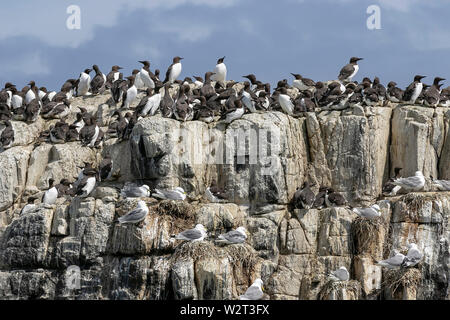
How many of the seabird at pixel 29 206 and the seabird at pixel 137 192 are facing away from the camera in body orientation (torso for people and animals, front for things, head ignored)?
0

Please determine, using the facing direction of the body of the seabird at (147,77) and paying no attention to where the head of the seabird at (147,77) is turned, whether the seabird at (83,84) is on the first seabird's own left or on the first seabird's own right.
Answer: on the first seabird's own right

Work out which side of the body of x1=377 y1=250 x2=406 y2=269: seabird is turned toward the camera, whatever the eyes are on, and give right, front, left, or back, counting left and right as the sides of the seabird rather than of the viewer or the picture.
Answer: right

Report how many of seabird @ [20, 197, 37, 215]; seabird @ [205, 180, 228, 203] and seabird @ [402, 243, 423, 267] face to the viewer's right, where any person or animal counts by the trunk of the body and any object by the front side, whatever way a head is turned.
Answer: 2

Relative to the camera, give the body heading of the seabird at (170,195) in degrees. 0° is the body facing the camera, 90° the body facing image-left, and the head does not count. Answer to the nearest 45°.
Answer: approximately 270°

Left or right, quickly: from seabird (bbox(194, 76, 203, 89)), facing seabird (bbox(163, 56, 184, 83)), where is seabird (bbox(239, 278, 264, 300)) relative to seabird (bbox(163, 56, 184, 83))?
left
